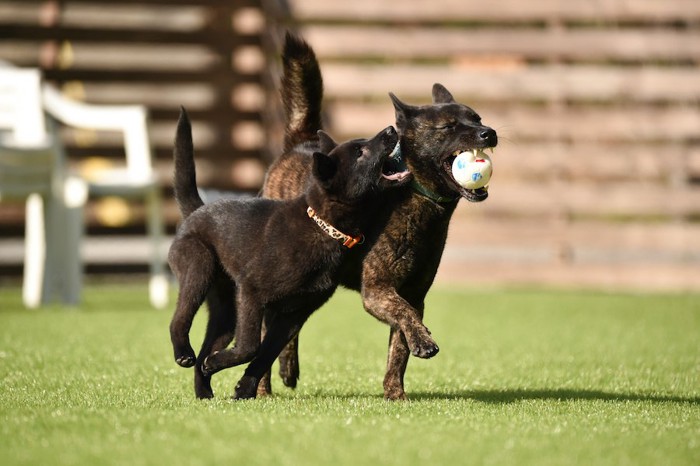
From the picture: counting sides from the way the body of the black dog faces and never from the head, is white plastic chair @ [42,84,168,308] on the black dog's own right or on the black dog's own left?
on the black dog's own left

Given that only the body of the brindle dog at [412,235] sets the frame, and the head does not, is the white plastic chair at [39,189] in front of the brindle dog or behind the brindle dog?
behind

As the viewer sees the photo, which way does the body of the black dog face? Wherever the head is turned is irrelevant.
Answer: to the viewer's right

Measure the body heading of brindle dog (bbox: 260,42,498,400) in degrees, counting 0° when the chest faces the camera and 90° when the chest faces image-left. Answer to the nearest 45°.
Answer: approximately 315°

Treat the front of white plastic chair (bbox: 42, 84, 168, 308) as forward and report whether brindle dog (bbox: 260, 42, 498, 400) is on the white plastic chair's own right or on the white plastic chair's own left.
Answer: on the white plastic chair's own right

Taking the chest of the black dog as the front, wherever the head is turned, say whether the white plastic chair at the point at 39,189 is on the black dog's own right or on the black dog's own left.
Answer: on the black dog's own left

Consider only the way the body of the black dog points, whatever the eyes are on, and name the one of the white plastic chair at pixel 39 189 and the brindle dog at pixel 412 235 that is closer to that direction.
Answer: the brindle dog

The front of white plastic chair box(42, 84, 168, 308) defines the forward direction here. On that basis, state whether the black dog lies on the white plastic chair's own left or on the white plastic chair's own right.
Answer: on the white plastic chair's own right

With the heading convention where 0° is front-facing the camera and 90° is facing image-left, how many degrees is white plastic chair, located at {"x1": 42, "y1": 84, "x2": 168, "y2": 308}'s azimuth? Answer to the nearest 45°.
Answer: approximately 270°

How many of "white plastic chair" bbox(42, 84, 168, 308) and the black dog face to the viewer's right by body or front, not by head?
2
